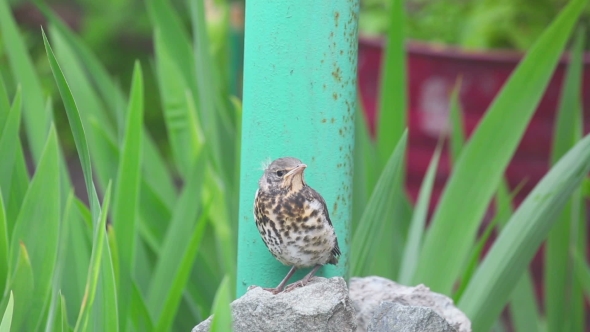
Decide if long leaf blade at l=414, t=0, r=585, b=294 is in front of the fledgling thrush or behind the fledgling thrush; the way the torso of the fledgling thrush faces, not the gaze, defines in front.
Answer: behind

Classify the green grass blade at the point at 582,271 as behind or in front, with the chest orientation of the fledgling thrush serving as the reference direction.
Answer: behind

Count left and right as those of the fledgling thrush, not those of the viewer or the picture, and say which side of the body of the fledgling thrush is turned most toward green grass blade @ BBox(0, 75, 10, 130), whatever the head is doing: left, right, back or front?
right

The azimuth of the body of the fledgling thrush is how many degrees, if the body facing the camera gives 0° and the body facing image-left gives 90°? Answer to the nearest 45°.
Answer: approximately 45°

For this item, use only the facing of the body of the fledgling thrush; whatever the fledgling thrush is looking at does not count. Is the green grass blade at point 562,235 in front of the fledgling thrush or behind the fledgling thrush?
behind
